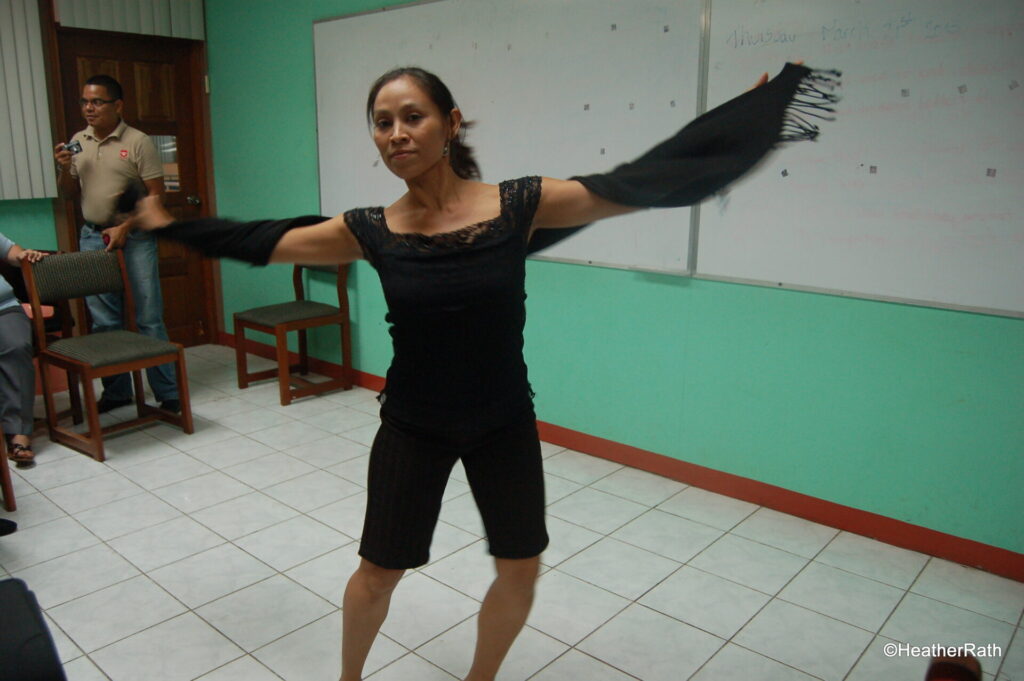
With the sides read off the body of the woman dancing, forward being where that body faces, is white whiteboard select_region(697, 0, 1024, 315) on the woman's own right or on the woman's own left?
on the woman's own left

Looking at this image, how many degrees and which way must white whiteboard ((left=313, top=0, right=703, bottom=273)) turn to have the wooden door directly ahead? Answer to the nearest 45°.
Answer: approximately 90° to its right

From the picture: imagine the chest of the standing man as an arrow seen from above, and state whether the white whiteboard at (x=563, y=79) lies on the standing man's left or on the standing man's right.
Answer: on the standing man's left

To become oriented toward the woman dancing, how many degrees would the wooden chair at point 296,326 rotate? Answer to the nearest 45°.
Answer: approximately 45° to its left

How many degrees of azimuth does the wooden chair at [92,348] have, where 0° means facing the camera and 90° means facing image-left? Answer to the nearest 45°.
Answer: approximately 315°
